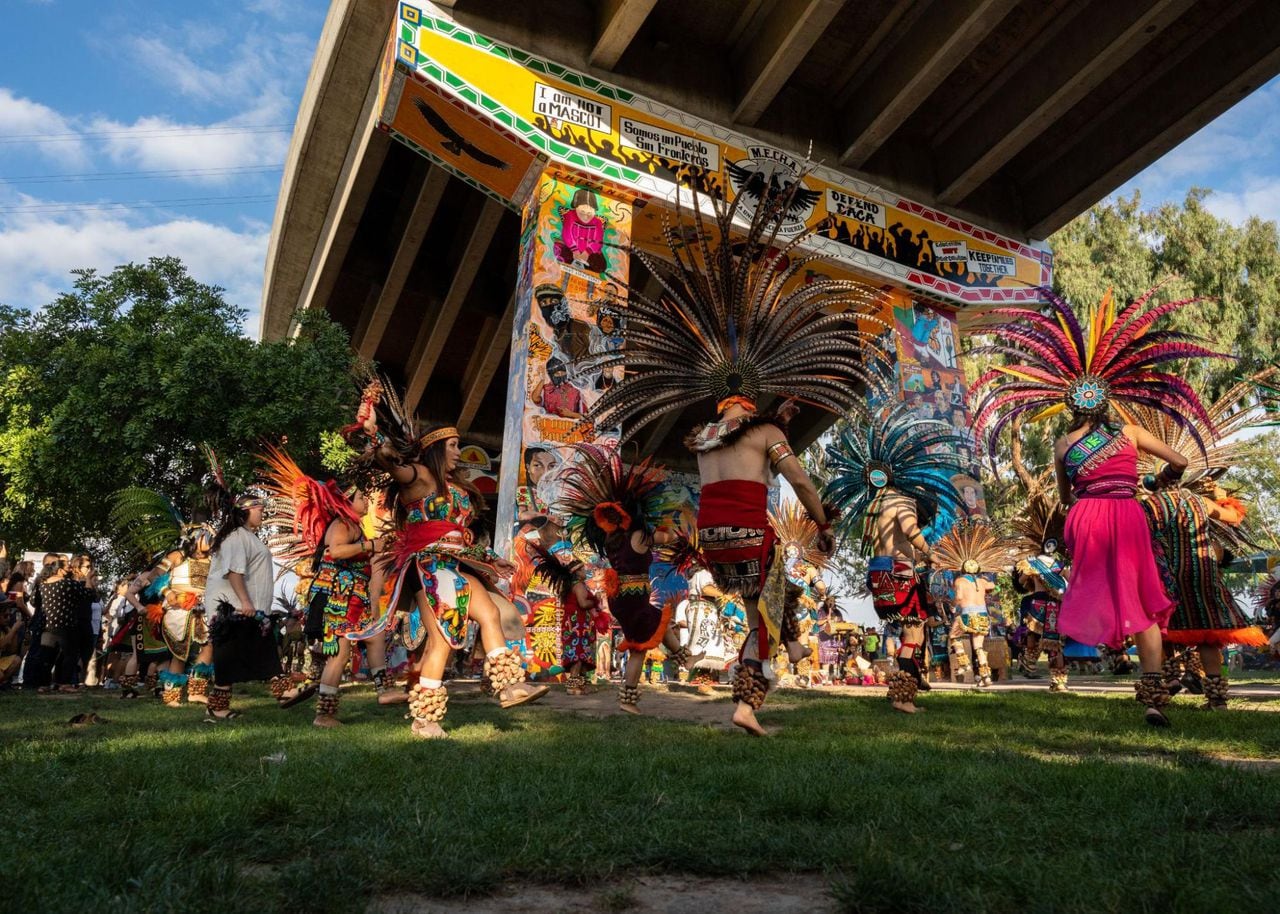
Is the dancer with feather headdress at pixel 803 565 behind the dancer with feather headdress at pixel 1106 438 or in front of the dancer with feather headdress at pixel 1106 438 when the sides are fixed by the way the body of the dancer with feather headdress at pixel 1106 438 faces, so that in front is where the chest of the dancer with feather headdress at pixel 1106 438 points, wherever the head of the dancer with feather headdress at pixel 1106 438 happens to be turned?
in front

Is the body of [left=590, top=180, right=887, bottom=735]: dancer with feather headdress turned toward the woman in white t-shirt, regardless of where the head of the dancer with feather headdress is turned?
no

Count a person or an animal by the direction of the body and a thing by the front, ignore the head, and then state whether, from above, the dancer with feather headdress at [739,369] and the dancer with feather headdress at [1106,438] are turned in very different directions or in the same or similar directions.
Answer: same or similar directions

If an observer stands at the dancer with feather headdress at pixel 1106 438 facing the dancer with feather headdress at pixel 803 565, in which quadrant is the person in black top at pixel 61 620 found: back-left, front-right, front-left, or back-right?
front-left

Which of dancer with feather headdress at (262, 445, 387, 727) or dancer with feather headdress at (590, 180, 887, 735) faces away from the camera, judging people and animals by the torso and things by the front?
dancer with feather headdress at (590, 180, 887, 735)

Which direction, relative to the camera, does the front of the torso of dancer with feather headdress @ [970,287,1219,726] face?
away from the camera

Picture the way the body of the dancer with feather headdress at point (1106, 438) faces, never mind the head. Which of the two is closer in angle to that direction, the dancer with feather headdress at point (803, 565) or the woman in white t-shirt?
the dancer with feather headdress

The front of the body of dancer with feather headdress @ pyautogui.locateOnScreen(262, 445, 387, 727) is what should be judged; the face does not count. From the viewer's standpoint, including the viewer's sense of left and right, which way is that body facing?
facing to the right of the viewer

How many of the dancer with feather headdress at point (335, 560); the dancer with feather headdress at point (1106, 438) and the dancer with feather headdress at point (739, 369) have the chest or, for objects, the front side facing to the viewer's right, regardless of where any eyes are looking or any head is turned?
1

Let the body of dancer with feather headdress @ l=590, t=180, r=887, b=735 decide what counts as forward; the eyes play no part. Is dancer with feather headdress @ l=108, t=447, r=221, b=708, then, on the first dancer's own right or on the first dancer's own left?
on the first dancer's own left

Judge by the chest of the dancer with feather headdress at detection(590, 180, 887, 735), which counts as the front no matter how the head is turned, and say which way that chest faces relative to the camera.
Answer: away from the camera

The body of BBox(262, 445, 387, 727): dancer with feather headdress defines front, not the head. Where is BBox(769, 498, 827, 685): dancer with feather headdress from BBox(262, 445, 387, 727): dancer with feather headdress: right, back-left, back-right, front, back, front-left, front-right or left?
front-left

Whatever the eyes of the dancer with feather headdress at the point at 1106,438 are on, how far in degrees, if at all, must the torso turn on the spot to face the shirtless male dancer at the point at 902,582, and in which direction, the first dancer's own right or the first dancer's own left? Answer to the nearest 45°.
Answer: approximately 90° to the first dancer's own left

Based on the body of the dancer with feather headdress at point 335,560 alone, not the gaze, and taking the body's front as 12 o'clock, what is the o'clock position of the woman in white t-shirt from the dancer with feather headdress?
The woman in white t-shirt is roughly at 7 o'clock from the dancer with feather headdress.

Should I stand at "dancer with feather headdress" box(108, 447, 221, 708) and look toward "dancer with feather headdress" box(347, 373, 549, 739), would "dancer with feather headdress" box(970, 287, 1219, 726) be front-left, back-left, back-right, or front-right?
front-left

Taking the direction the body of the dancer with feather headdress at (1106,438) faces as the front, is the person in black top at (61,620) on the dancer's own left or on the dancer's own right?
on the dancer's own left

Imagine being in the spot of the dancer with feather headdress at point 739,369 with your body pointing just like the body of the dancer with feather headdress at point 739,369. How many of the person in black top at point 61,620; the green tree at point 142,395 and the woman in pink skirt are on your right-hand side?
1

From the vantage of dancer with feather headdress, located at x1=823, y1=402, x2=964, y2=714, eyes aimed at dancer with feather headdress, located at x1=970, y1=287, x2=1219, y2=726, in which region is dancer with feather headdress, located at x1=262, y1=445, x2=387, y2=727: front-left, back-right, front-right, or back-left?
back-right

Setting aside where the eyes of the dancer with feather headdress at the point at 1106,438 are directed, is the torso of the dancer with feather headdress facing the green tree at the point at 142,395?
no
